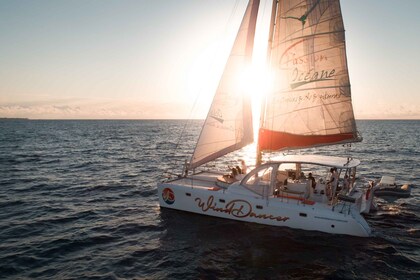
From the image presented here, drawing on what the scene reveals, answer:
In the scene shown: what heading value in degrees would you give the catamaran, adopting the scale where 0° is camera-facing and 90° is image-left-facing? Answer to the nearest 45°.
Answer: approximately 90°
